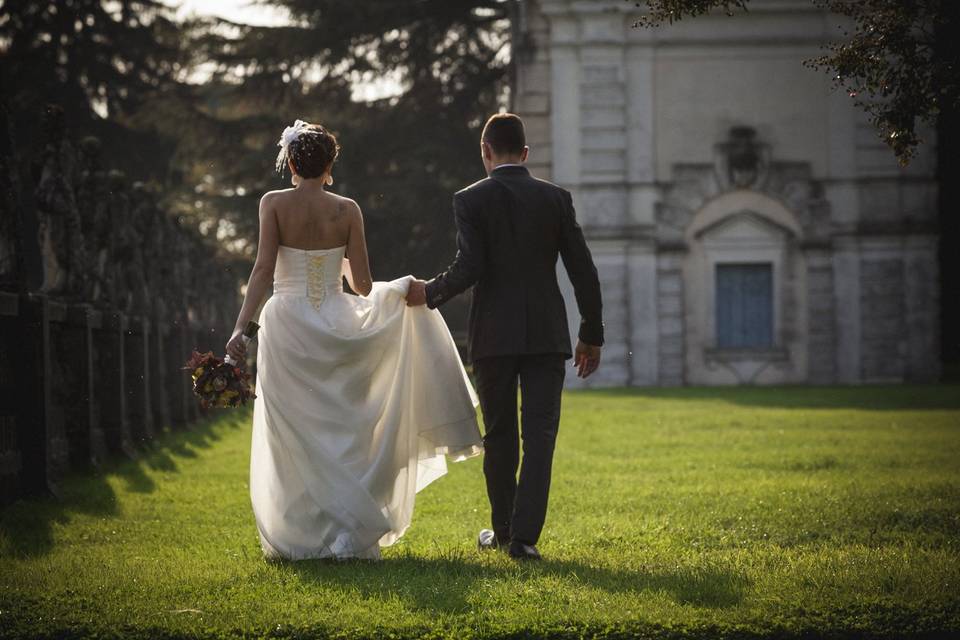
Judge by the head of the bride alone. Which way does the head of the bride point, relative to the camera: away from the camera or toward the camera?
away from the camera

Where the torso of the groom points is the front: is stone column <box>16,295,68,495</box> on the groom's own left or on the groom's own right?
on the groom's own left

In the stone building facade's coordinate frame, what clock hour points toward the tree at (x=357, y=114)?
The tree is roughly at 3 o'clock from the stone building facade.

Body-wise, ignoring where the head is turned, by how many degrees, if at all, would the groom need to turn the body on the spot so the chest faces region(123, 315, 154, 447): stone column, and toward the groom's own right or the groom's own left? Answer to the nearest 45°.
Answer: approximately 45° to the groom's own left

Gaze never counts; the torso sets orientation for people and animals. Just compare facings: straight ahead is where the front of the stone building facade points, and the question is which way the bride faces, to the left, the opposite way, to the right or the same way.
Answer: the opposite way

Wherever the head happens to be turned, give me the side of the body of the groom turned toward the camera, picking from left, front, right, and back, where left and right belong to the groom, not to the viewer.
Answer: back

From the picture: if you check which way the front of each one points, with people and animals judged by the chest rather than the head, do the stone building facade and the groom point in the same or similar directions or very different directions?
very different directions

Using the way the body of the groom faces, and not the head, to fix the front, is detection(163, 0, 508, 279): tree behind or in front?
in front

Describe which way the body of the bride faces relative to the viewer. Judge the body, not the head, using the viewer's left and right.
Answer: facing away from the viewer

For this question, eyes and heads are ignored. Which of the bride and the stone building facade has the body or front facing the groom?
the stone building facade

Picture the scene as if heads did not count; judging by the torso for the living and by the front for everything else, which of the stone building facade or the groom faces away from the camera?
the groom

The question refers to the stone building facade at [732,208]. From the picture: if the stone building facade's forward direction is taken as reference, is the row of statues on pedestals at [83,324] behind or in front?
in front

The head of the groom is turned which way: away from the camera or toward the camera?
away from the camera

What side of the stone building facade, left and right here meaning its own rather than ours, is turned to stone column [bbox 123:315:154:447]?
front

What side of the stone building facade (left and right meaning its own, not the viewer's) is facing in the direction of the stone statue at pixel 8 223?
front

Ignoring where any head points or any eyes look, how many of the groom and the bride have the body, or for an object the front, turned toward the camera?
0
